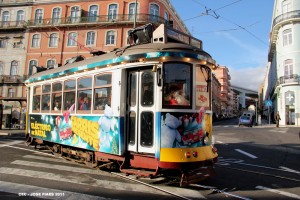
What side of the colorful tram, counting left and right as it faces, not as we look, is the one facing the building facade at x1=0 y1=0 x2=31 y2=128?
back

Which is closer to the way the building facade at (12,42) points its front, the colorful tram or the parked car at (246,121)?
the colorful tram

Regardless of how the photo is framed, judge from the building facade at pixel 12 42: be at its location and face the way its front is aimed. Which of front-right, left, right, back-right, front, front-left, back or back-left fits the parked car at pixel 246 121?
front-left

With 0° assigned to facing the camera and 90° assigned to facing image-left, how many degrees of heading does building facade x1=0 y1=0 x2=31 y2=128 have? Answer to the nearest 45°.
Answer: approximately 0°

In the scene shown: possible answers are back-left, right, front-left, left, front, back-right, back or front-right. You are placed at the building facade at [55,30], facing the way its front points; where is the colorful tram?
front

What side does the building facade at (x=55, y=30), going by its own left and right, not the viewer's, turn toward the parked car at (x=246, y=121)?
left

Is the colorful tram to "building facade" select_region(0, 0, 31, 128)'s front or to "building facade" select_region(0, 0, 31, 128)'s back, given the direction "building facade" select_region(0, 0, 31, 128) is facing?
to the front

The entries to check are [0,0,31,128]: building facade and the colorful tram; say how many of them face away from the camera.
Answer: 0

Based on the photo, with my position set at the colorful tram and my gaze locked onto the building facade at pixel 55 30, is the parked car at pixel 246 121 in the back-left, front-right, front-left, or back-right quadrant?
front-right

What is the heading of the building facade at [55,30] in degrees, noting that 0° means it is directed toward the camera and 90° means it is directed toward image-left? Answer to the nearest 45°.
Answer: approximately 0°
